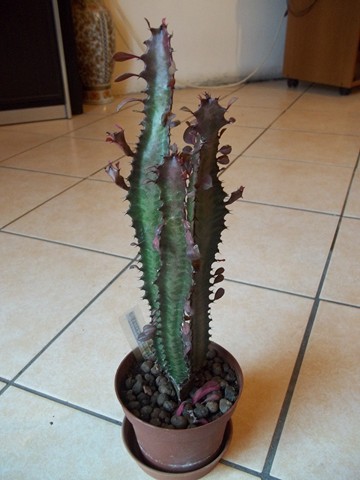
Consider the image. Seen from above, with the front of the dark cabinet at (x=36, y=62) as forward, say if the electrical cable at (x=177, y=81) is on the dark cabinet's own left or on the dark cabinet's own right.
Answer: on the dark cabinet's own left

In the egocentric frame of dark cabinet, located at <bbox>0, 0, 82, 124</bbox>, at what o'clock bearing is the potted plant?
The potted plant is roughly at 12 o'clock from the dark cabinet.

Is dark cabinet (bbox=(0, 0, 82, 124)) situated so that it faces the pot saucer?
yes

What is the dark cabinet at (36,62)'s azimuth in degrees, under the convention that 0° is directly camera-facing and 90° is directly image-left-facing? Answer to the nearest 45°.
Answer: approximately 0°

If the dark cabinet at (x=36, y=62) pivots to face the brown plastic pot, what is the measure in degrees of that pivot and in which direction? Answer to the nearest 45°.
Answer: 0° — it already faces it

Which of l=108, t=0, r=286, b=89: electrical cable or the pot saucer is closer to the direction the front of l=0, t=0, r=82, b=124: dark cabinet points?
the pot saucer

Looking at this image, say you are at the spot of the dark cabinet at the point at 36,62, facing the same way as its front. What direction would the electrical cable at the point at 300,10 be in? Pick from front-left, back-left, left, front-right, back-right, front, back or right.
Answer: left
